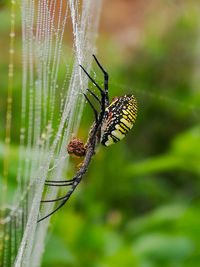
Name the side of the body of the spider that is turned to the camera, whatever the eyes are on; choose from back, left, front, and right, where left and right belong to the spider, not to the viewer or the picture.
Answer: left
